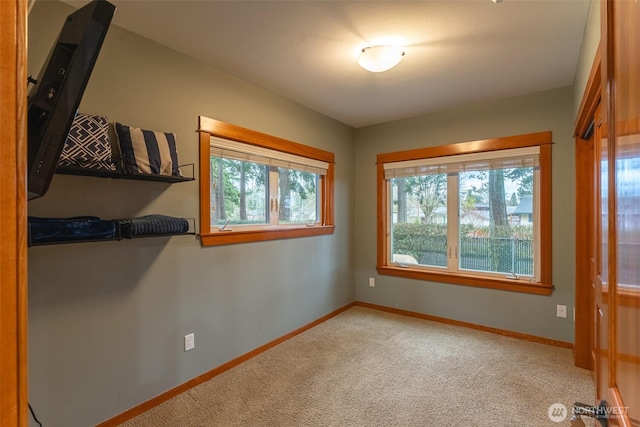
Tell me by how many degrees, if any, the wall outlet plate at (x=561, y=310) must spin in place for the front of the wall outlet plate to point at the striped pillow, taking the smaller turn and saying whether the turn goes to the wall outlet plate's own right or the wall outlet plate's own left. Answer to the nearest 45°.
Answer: approximately 45° to the wall outlet plate's own right

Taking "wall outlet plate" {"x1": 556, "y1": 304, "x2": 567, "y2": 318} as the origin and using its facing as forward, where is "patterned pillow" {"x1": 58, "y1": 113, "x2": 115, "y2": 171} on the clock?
The patterned pillow is roughly at 1 o'clock from the wall outlet plate.

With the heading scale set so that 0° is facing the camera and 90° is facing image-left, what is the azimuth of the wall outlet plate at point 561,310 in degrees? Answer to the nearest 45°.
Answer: approximately 0°

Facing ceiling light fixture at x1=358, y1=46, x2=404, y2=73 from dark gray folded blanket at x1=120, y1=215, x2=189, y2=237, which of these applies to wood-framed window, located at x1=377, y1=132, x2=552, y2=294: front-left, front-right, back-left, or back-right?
front-left

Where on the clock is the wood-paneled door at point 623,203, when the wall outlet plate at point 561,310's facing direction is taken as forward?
The wood-paneled door is roughly at 12 o'clock from the wall outlet plate.

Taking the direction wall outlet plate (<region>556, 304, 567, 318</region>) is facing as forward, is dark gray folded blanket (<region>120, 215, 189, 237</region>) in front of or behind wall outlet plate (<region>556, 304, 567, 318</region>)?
in front

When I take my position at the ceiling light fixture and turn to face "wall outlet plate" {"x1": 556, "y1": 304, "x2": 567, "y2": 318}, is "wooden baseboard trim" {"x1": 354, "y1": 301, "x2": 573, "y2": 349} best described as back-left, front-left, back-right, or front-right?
front-left

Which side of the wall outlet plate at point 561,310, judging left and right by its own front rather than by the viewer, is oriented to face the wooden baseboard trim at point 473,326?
right

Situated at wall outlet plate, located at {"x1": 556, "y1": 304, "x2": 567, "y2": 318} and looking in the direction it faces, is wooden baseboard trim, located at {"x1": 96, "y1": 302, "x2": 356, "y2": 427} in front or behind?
in front
